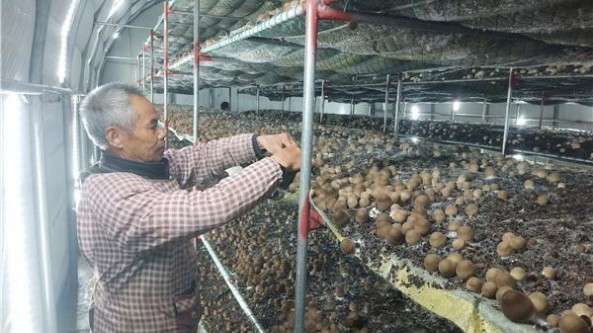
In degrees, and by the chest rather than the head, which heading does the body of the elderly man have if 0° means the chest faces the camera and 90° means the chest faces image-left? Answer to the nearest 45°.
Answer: approximately 270°

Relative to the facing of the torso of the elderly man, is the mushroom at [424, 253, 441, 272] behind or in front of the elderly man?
in front

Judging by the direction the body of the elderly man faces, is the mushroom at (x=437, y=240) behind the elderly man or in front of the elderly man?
in front

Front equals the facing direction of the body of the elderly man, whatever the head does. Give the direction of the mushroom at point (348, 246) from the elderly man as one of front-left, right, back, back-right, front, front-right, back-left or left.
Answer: front-right

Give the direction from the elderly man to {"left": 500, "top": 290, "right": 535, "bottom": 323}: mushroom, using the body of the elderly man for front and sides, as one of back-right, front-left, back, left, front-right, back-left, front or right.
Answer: front-right

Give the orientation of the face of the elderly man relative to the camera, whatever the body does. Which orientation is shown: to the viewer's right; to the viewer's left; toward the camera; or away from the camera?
to the viewer's right

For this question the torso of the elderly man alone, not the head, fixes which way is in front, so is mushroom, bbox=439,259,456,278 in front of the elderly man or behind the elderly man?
in front

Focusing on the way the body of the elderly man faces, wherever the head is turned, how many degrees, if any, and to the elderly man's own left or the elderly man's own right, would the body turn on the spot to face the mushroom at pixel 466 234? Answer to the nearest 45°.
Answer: approximately 45° to the elderly man's own right
